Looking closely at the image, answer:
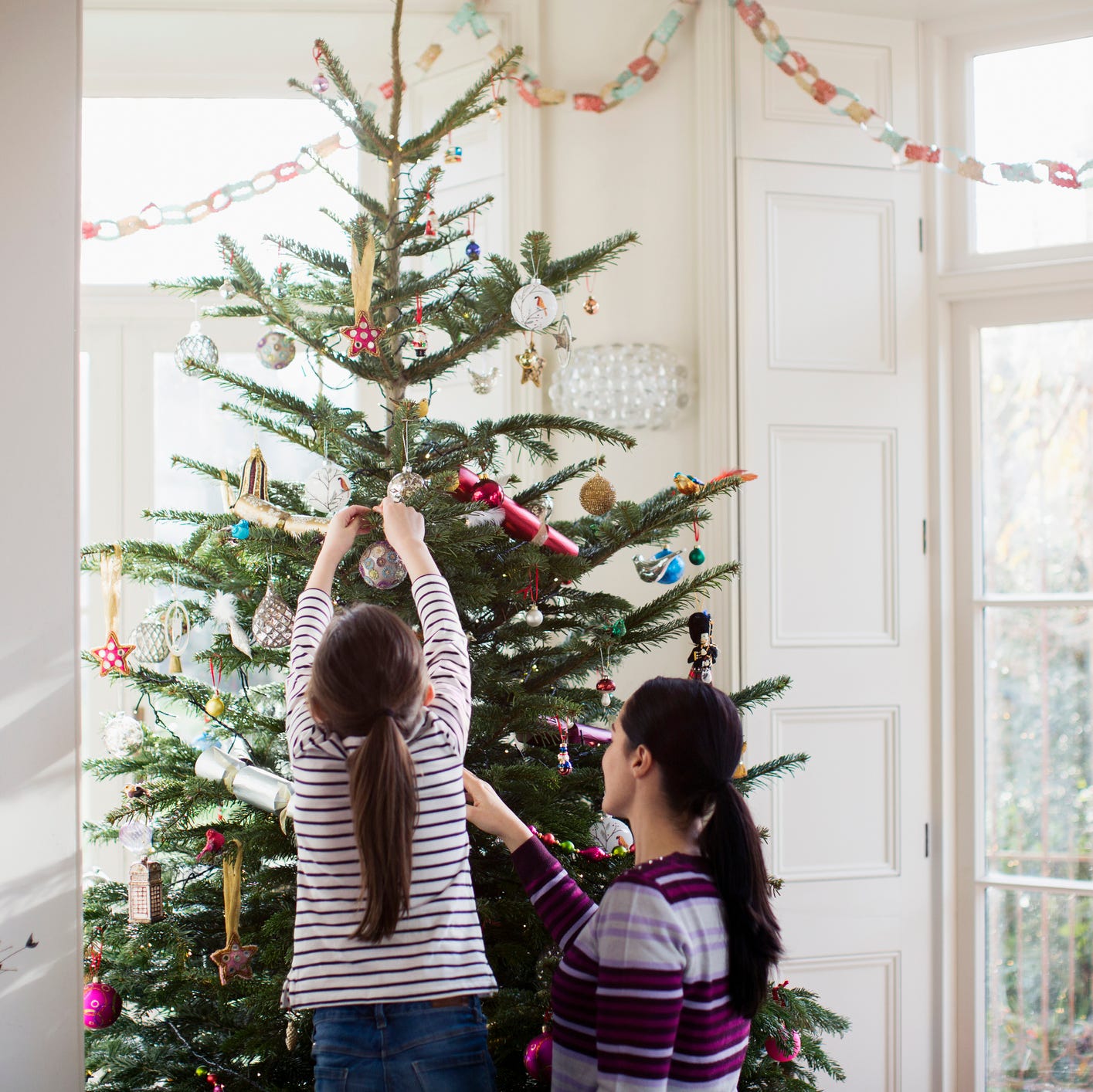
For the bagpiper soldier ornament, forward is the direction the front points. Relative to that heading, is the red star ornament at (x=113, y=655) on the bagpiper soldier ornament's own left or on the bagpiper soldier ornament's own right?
on the bagpiper soldier ornament's own right

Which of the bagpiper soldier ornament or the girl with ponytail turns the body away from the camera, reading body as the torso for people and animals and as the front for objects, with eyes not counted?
the girl with ponytail

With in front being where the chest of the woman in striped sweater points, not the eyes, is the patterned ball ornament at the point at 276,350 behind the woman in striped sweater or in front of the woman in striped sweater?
in front

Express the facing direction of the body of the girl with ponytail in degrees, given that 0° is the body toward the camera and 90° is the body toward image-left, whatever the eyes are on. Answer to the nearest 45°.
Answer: approximately 180°

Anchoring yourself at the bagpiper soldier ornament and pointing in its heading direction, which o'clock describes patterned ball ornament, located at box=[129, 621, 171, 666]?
The patterned ball ornament is roughly at 4 o'clock from the bagpiper soldier ornament.

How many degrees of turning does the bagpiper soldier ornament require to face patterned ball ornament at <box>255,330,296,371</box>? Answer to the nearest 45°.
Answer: approximately 135° to its right

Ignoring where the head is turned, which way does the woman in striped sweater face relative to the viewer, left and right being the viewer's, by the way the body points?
facing away from the viewer and to the left of the viewer

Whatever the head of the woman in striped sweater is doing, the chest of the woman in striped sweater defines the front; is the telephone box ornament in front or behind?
in front

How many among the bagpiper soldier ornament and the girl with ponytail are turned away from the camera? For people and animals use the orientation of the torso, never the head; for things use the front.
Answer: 1

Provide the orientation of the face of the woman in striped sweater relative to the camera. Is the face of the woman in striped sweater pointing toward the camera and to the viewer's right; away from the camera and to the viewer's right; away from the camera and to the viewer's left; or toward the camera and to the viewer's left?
away from the camera and to the viewer's left

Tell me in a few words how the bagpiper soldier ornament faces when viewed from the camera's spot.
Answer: facing the viewer and to the right of the viewer

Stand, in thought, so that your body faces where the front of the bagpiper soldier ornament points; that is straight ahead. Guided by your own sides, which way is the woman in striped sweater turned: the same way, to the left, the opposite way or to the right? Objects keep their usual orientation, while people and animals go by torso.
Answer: the opposite way

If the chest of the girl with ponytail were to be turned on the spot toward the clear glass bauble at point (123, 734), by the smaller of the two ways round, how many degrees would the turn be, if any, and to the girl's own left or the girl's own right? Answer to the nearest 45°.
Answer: approximately 45° to the girl's own left

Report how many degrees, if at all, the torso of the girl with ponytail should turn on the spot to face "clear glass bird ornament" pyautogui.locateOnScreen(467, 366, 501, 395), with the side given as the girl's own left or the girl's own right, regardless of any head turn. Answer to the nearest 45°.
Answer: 0° — they already face it
